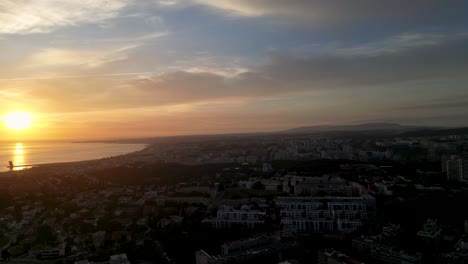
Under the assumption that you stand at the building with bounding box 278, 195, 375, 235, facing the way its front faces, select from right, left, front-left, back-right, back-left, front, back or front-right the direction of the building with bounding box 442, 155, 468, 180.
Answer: back-left

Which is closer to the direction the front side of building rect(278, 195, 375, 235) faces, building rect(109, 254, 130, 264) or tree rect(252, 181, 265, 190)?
the building

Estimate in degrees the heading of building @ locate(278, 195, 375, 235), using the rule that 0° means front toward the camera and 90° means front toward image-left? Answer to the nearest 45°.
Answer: approximately 0°

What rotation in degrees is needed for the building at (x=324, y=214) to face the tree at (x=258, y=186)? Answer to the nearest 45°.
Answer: approximately 135° to its right

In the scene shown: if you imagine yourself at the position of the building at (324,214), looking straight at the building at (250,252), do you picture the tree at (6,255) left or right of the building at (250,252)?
right

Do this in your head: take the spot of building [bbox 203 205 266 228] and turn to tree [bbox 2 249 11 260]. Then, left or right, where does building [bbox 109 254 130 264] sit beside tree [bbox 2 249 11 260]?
left

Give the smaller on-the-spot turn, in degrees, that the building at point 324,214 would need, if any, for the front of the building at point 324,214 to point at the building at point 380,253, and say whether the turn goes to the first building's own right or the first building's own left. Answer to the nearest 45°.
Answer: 0° — it already faces it

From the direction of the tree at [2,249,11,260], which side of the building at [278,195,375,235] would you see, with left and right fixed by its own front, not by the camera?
right

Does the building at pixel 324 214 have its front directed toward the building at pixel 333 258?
yes

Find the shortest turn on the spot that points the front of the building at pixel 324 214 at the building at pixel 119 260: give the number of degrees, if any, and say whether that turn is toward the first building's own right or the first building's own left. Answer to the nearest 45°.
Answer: approximately 45° to the first building's own right

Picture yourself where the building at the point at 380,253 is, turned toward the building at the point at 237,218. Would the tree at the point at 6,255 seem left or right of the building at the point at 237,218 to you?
left

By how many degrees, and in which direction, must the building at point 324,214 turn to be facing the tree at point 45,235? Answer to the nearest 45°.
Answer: approximately 90° to its right
